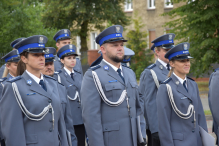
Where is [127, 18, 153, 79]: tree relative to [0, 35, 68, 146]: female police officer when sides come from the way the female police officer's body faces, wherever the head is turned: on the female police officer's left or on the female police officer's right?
on the female police officer's left

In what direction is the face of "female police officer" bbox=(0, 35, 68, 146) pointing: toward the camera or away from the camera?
toward the camera

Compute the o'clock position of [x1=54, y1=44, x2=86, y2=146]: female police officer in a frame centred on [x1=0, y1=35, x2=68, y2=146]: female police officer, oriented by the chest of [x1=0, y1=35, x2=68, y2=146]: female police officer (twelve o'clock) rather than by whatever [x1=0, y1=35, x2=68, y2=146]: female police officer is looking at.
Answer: [x1=54, y1=44, x2=86, y2=146]: female police officer is roughly at 8 o'clock from [x1=0, y1=35, x2=68, y2=146]: female police officer.

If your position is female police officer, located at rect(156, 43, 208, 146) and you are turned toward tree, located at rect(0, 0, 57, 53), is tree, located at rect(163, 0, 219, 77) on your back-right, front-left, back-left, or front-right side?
front-right

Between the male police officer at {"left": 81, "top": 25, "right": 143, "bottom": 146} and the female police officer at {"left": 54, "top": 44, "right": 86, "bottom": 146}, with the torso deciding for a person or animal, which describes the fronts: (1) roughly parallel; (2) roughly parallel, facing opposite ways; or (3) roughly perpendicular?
roughly parallel

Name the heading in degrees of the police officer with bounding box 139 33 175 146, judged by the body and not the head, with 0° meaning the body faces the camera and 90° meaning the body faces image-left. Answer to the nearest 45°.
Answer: approximately 315°

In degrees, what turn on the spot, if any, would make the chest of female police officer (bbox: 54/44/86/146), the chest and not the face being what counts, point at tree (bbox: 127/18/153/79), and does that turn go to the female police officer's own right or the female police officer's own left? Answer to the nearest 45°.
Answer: approximately 135° to the female police officer's own left

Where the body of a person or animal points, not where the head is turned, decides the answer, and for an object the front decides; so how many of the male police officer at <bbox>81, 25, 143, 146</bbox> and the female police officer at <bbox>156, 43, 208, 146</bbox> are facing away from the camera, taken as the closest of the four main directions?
0

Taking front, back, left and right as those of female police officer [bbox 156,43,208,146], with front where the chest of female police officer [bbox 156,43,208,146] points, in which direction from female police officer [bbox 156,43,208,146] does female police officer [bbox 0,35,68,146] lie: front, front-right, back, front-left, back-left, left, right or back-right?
right

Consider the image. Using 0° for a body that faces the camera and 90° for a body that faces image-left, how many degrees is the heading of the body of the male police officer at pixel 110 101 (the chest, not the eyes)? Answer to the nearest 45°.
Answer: approximately 315°
